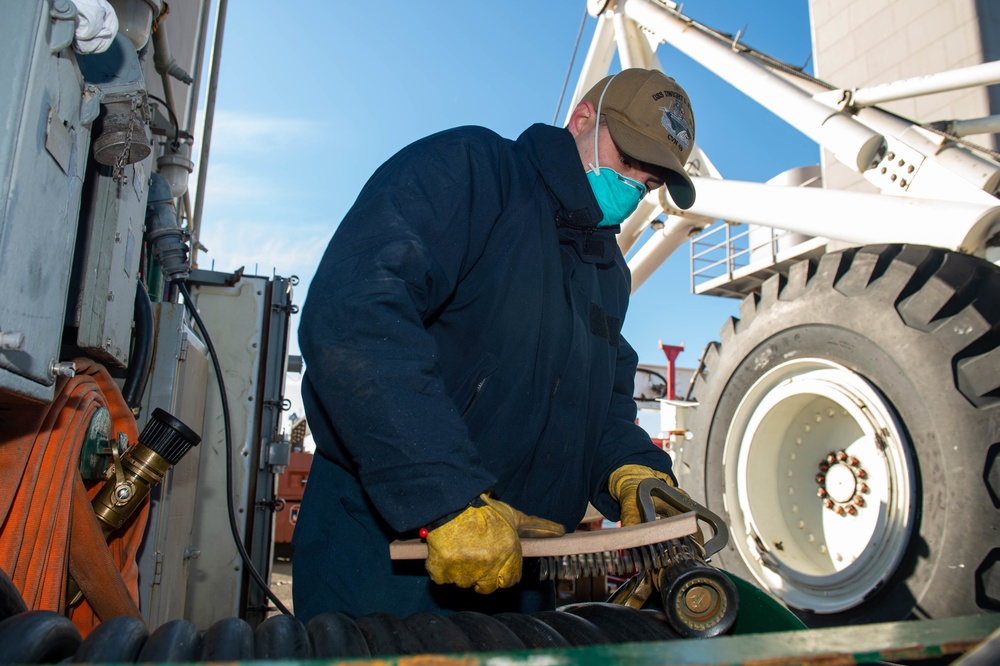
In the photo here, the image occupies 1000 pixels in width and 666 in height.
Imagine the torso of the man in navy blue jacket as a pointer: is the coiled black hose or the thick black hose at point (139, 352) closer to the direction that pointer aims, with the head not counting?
the coiled black hose

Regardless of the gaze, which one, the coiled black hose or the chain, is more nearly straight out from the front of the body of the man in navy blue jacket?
the coiled black hose

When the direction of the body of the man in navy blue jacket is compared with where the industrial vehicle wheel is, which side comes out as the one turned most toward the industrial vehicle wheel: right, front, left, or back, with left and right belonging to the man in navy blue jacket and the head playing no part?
left

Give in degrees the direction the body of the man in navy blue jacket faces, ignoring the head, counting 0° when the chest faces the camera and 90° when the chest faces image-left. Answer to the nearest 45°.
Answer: approximately 315°

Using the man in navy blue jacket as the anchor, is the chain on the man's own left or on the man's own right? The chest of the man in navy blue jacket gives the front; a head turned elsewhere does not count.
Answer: on the man's own right
